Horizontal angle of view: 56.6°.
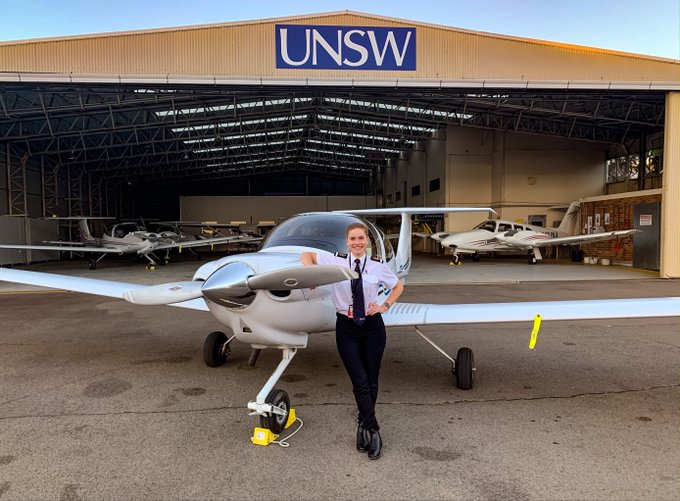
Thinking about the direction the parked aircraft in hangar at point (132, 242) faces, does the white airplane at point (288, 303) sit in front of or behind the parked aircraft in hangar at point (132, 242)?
in front

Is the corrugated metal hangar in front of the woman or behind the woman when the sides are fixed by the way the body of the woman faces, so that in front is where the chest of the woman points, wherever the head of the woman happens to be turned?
behind

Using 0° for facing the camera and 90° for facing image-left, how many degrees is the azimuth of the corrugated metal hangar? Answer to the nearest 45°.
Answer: approximately 0°

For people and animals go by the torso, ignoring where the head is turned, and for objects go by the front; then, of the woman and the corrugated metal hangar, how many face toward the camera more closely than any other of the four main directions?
2

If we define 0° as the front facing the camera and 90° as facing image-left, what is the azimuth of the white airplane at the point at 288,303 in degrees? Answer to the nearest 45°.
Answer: approximately 45°

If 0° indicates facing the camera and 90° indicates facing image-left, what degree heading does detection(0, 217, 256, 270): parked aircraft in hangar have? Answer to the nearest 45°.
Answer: approximately 315°

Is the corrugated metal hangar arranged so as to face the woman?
yes
